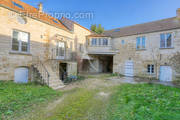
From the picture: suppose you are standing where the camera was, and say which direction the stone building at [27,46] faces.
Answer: facing the viewer and to the right of the viewer

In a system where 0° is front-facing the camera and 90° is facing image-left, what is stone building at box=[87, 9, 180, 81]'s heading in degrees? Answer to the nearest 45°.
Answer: approximately 45°

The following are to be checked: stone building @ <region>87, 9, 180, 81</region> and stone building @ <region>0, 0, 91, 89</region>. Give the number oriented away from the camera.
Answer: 0

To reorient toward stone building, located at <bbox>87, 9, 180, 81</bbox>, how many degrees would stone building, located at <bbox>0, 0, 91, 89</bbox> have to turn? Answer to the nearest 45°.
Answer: approximately 45° to its left

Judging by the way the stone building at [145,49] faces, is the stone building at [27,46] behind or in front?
in front
